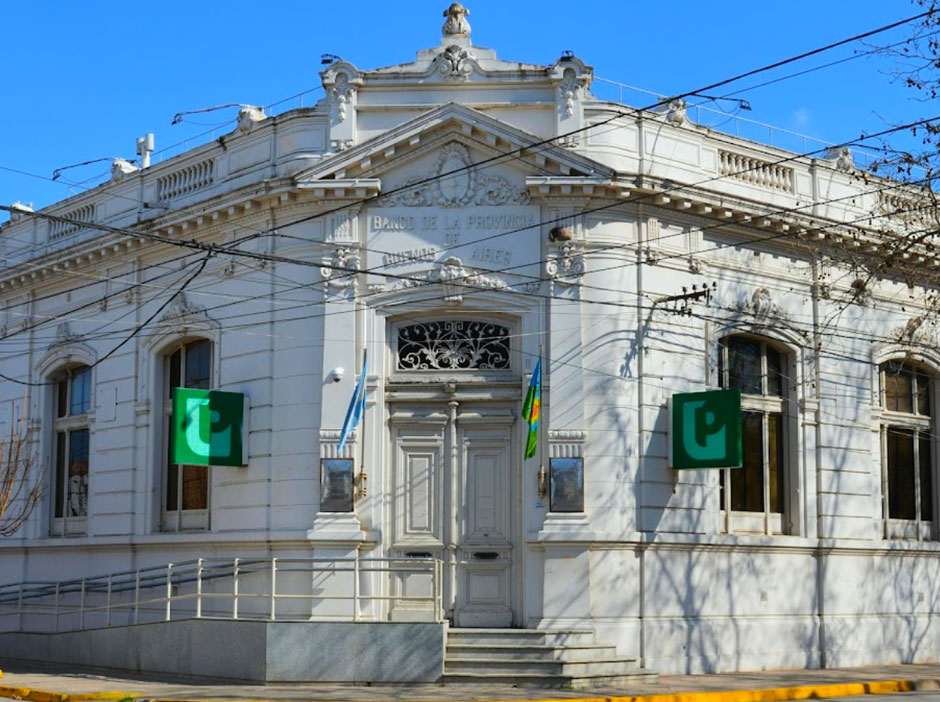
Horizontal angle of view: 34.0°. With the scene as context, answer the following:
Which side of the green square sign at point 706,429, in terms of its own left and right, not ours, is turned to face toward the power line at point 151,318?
right

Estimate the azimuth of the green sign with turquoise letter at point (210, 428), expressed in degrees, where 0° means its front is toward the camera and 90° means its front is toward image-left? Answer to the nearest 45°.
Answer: approximately 0°

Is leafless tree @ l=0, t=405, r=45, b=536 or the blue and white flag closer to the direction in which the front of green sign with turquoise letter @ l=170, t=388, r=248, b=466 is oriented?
the blue and white flag

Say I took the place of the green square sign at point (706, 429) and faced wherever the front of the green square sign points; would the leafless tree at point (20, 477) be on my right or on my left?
on my right

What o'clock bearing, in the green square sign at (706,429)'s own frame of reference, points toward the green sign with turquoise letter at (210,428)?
The green sign with turquoise letter is roughly at 3 o'clock from the green square sign.

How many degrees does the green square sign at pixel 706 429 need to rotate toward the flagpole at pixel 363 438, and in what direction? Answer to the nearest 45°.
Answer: approximately 90° to its right

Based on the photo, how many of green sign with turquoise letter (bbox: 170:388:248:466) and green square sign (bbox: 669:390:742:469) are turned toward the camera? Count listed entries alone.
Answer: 2
